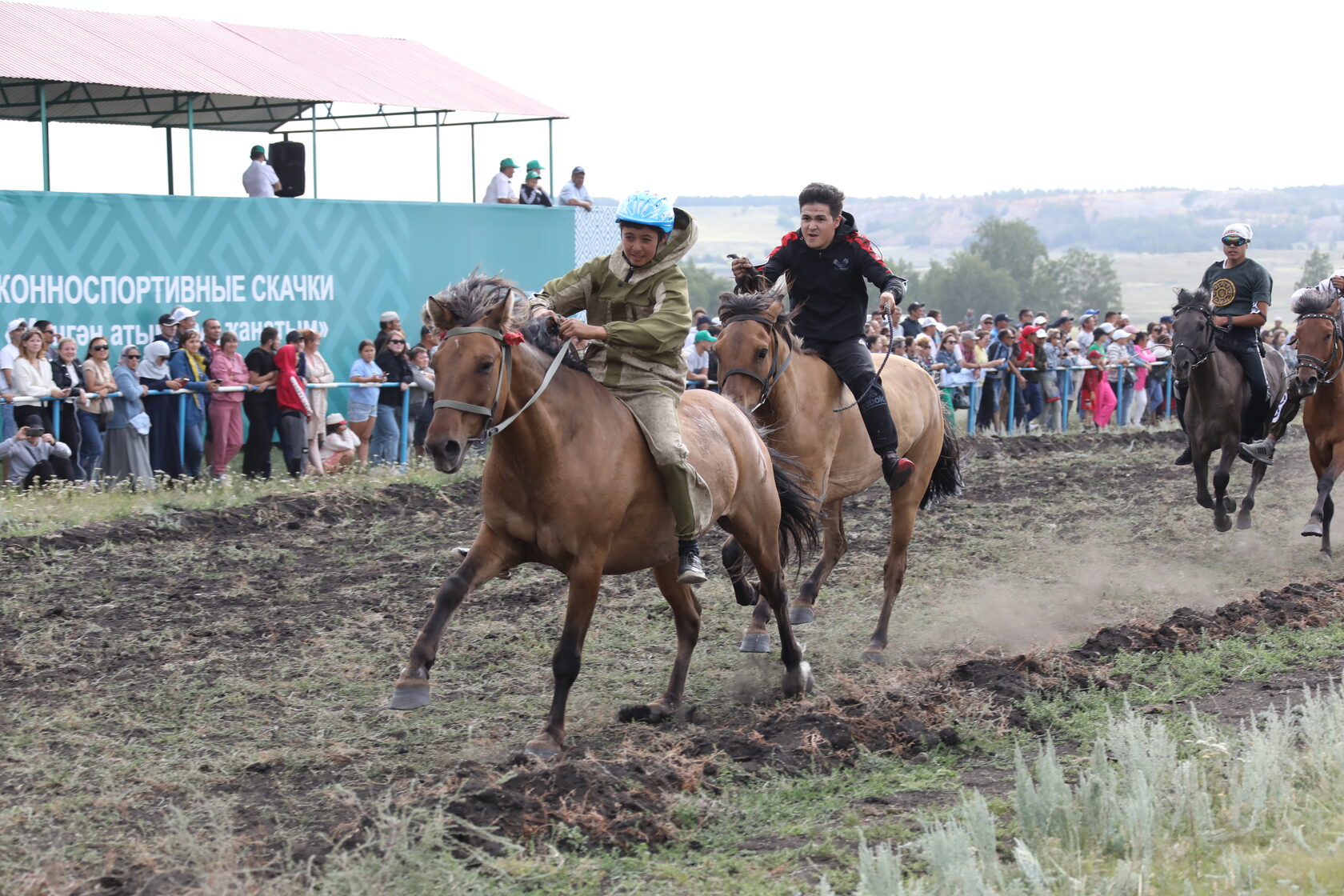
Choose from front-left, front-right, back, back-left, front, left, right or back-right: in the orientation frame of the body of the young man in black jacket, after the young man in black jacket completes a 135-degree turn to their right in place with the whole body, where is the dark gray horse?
front-right

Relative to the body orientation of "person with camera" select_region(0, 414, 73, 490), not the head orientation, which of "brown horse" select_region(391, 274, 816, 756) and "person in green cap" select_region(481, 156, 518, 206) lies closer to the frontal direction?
the brown horse

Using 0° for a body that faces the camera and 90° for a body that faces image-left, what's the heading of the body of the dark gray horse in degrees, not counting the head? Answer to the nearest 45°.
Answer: approximately 45°

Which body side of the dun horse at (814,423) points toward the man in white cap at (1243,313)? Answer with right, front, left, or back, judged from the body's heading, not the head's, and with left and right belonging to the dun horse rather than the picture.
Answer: back

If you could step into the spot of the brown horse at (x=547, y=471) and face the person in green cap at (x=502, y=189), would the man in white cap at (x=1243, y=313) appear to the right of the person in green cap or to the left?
right

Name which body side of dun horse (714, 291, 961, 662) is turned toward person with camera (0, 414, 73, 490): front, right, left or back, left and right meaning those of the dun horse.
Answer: right
